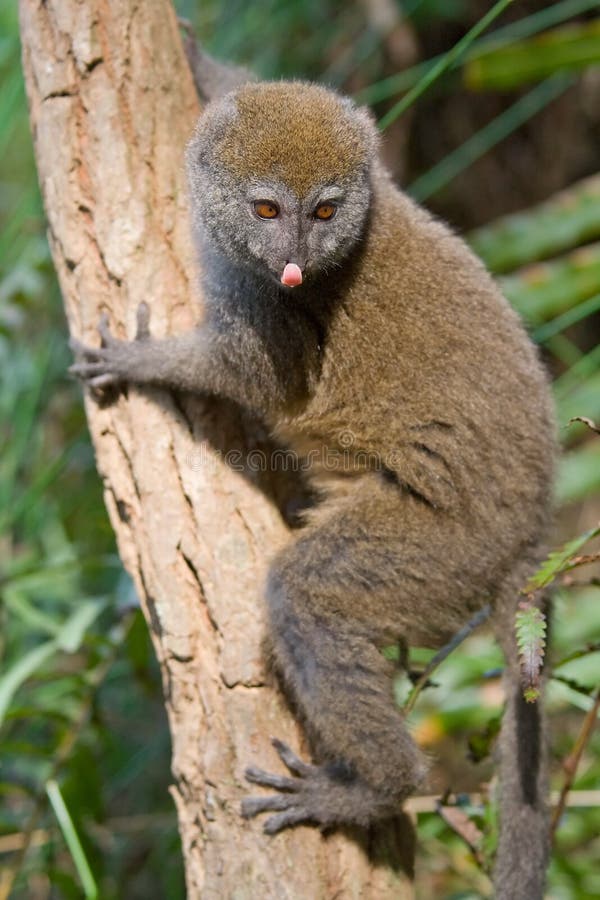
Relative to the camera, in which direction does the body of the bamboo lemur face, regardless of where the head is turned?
to the viewer's left

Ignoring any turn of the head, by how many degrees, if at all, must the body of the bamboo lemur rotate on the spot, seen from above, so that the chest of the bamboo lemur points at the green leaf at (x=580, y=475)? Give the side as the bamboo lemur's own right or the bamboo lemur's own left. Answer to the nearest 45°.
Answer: approximately 135° to the bamboo lemur's own right

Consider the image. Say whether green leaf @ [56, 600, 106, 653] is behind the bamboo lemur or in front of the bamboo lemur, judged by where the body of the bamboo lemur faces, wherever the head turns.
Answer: in front

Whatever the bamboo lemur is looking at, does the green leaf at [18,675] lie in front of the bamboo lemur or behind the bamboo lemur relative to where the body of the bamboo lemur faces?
in front

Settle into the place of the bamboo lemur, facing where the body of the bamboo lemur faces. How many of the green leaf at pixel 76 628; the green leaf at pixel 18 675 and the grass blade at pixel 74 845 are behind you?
0

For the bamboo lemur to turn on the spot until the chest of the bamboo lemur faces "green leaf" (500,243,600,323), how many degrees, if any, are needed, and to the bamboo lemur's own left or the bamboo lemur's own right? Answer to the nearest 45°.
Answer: approximately 135° to the bamboo lemur's own right
